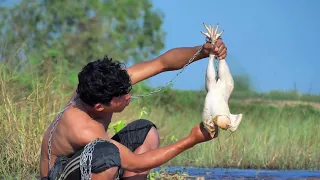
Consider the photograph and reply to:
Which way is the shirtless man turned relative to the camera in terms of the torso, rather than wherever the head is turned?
to the viewer's right
